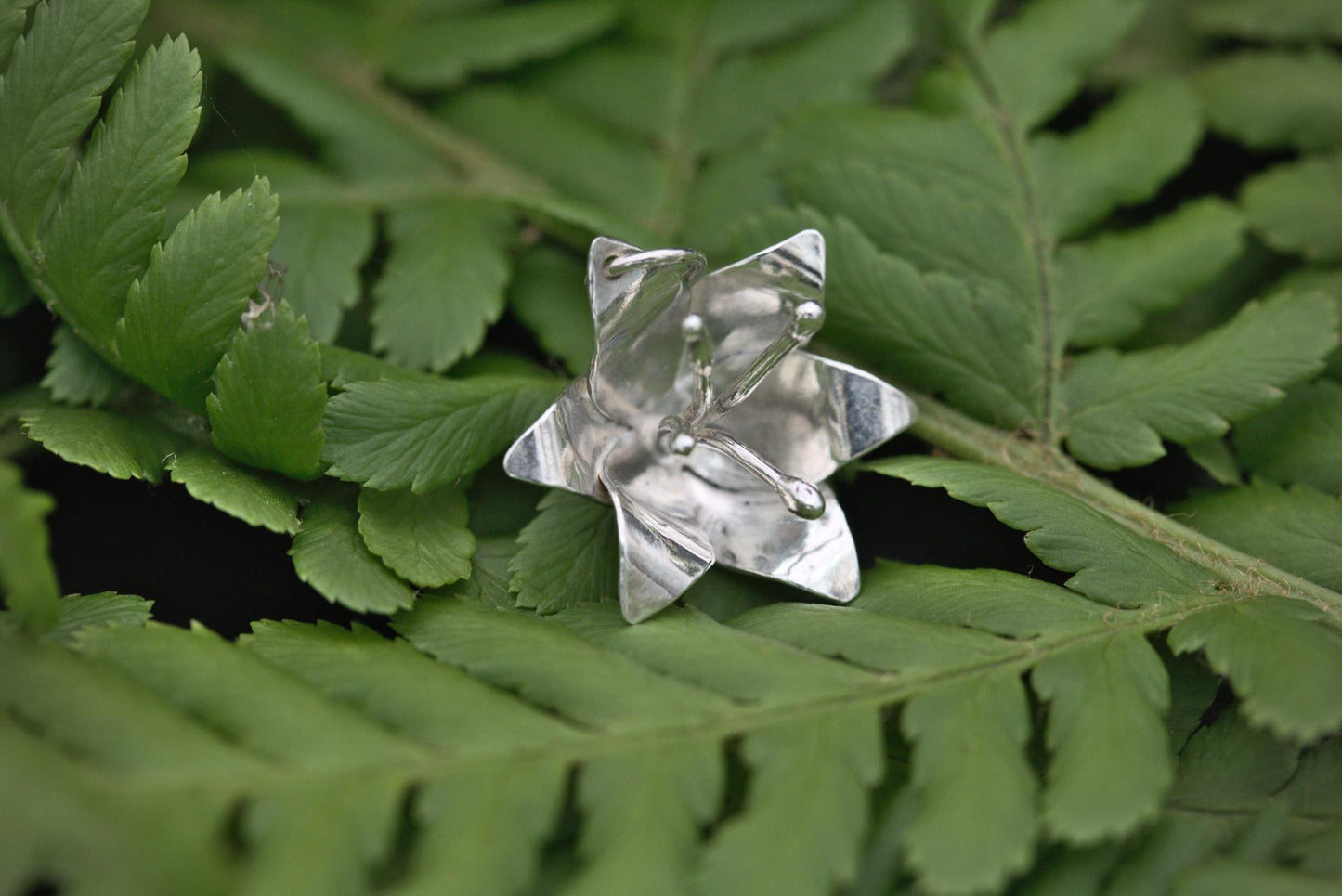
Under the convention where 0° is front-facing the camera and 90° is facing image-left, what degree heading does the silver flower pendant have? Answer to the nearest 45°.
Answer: approximately 0°

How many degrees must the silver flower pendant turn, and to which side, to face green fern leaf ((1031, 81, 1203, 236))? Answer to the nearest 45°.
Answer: approximately 135° to its left

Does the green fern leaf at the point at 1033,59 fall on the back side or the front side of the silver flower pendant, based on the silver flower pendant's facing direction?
on the back side
